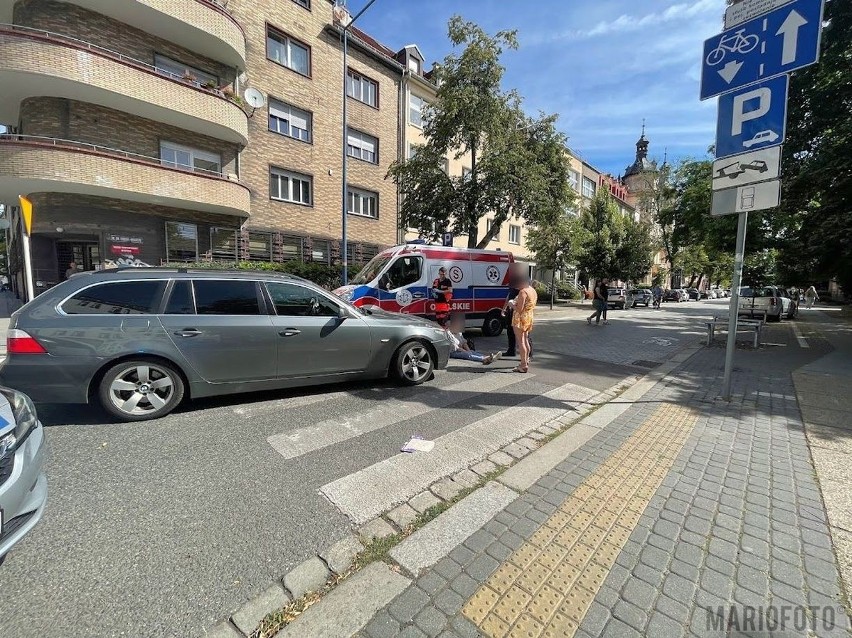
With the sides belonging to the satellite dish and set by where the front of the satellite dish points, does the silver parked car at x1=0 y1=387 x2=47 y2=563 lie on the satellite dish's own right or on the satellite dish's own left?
on the satellite dish's own right

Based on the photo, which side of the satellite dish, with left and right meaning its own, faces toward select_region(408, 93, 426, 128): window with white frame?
left

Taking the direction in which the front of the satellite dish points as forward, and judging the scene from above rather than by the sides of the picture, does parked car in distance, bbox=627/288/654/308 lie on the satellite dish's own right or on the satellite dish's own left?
on the satellite dish's own left

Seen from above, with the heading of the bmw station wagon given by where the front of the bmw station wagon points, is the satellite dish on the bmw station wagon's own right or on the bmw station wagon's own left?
on the bmw station wagon's own left

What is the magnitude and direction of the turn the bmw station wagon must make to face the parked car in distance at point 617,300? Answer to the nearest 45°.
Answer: approximately 45° to its left

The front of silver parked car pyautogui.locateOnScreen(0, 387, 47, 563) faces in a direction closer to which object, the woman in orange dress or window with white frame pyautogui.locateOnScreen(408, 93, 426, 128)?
the woman in orange dress

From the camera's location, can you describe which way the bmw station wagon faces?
facing to the right of the viewer

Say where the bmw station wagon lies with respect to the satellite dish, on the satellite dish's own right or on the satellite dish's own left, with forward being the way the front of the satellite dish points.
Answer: on the satellite dish's own right

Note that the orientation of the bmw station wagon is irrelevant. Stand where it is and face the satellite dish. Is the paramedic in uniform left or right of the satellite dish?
right
